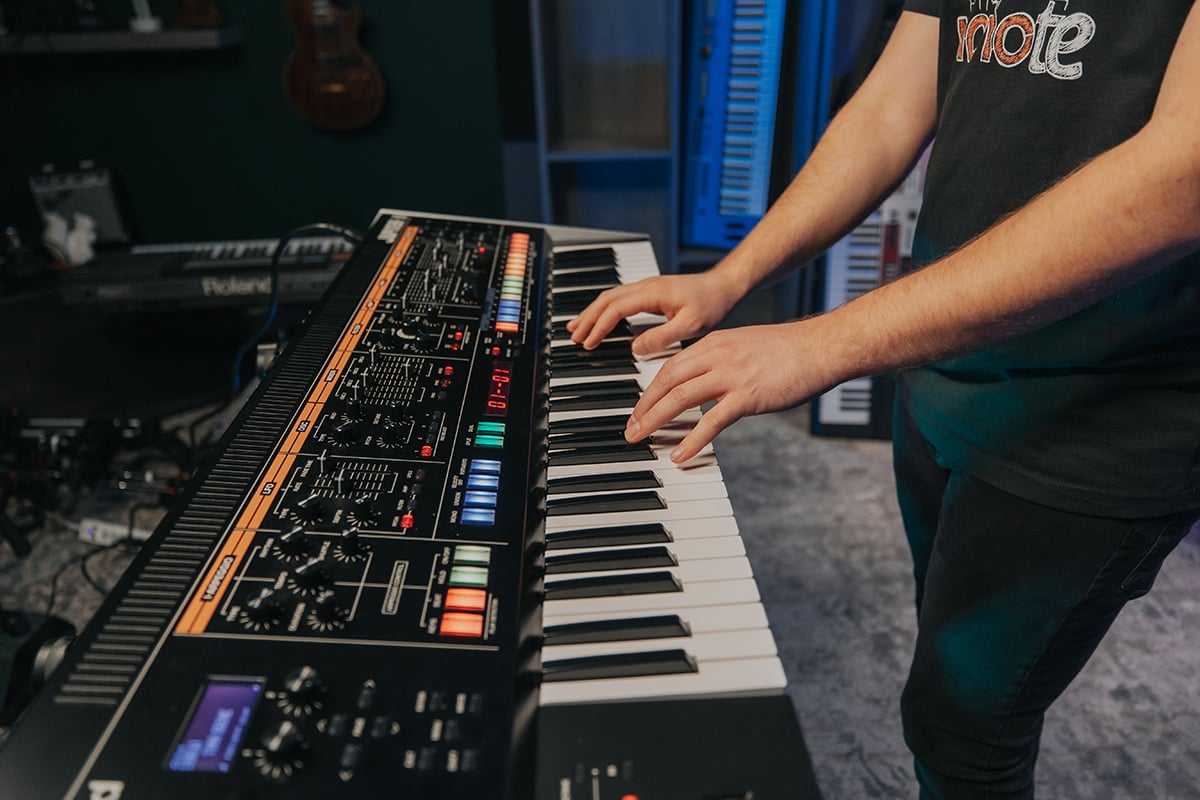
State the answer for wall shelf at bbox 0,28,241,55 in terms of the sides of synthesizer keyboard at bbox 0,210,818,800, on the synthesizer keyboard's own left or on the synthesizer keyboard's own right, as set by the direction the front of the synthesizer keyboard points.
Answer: on the synthesizer keyboard's own left

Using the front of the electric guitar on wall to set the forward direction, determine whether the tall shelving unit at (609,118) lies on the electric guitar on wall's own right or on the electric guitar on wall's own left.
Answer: on the electric guitar on wall's own left

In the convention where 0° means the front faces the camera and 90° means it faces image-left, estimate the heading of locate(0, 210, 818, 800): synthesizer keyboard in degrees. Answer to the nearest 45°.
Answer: approximately 270°

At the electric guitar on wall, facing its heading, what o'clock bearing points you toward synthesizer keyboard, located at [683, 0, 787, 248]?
The synthesizer keyboard is roughly at 10 o'clock from the electric guitar on wall.

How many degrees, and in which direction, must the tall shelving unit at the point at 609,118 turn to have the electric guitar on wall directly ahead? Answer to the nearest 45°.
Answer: approximately 90° to its right

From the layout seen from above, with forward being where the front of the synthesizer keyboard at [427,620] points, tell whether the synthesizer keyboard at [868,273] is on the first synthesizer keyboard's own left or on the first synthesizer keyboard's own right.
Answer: on the first synthesizer keyboard's own left

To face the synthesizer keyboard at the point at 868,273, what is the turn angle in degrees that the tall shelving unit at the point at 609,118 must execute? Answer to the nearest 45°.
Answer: approximately 45° to its left
